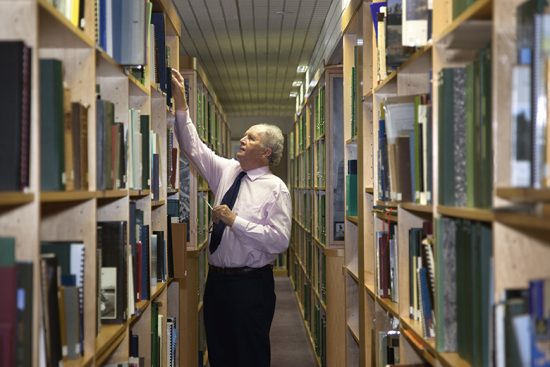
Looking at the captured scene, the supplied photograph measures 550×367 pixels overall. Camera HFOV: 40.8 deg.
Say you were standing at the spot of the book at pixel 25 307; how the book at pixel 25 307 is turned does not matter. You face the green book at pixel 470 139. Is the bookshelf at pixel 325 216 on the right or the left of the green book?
left

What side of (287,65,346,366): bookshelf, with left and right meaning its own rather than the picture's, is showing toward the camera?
left

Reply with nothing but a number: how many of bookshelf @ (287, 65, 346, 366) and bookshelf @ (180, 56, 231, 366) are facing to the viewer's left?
1

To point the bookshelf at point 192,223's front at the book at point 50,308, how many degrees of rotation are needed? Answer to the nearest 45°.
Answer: approximately 90° to its right

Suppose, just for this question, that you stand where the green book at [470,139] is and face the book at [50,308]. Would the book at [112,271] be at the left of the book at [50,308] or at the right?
right

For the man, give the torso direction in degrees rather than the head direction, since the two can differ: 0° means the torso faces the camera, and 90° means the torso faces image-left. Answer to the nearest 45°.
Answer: approximately 45°

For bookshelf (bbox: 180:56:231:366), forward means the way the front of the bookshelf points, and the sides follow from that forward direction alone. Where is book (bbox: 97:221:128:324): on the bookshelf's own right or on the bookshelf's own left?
on the bookshelf's own right

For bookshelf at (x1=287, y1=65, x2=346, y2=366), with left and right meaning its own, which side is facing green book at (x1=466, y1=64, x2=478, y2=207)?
left

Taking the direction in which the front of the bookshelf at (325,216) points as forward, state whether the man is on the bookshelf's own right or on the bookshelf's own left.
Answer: on the bookshelf's own left

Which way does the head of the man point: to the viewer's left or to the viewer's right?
to the viewer's left

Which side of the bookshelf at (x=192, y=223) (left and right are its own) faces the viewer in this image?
right

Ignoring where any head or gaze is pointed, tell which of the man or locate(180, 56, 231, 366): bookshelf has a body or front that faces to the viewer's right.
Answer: the bookshelf

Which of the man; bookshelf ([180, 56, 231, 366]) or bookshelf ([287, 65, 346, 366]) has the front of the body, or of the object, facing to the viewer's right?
bookshelf ([180, 56, 231, 366])
